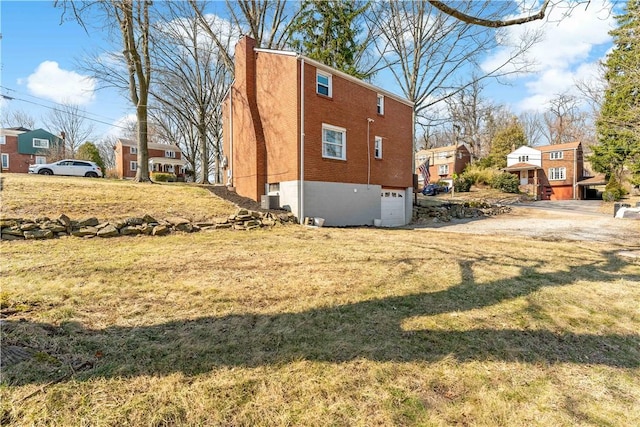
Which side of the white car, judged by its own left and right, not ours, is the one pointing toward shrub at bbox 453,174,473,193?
back

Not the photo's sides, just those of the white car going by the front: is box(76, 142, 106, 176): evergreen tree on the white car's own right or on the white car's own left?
on the white car's own right

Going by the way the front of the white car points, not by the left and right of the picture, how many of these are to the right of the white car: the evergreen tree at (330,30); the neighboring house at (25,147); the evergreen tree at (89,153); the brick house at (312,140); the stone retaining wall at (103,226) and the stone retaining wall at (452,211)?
2

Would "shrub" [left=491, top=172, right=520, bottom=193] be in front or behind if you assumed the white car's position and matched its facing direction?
behind

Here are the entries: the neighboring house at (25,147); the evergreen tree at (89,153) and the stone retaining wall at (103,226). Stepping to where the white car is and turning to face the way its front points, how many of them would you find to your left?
1

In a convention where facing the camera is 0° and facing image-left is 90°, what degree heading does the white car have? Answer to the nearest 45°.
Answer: approximately 90°

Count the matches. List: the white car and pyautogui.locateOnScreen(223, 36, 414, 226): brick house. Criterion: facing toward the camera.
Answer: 0
